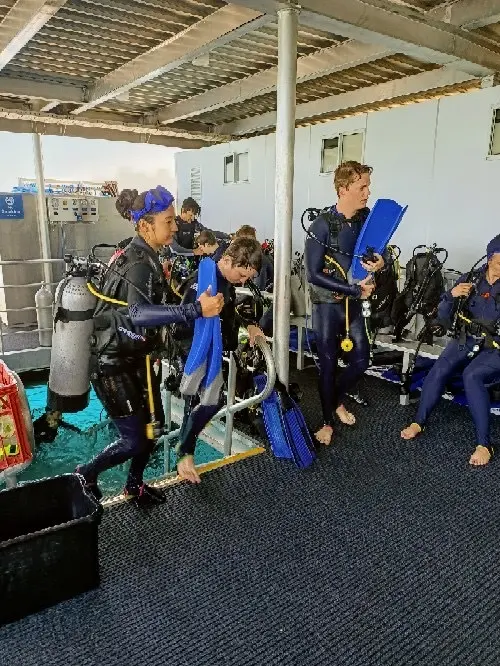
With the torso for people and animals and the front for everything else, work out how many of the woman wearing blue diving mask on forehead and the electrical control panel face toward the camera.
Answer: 1

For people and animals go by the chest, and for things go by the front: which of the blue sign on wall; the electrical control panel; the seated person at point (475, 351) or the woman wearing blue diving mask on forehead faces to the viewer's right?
the woman wearing blue diving mask on forehead

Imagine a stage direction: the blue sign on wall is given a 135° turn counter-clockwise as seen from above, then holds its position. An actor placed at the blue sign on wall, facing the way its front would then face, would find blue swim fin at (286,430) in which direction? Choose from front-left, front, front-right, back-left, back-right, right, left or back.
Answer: back-right

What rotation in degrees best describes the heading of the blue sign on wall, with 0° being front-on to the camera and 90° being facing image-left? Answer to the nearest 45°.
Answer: approximately 0°

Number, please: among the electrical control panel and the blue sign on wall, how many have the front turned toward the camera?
2

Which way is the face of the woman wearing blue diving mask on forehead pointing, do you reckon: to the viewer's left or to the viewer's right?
to the viewer's right

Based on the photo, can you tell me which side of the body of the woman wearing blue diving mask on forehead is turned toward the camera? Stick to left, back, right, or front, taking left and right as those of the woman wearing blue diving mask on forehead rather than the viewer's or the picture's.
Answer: right

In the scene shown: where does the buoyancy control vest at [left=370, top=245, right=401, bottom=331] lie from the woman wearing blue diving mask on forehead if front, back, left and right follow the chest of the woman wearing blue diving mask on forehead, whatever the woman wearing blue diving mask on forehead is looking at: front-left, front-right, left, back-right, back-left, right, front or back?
front-left

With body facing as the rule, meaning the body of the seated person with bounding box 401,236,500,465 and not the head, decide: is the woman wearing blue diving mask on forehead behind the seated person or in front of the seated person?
in front
